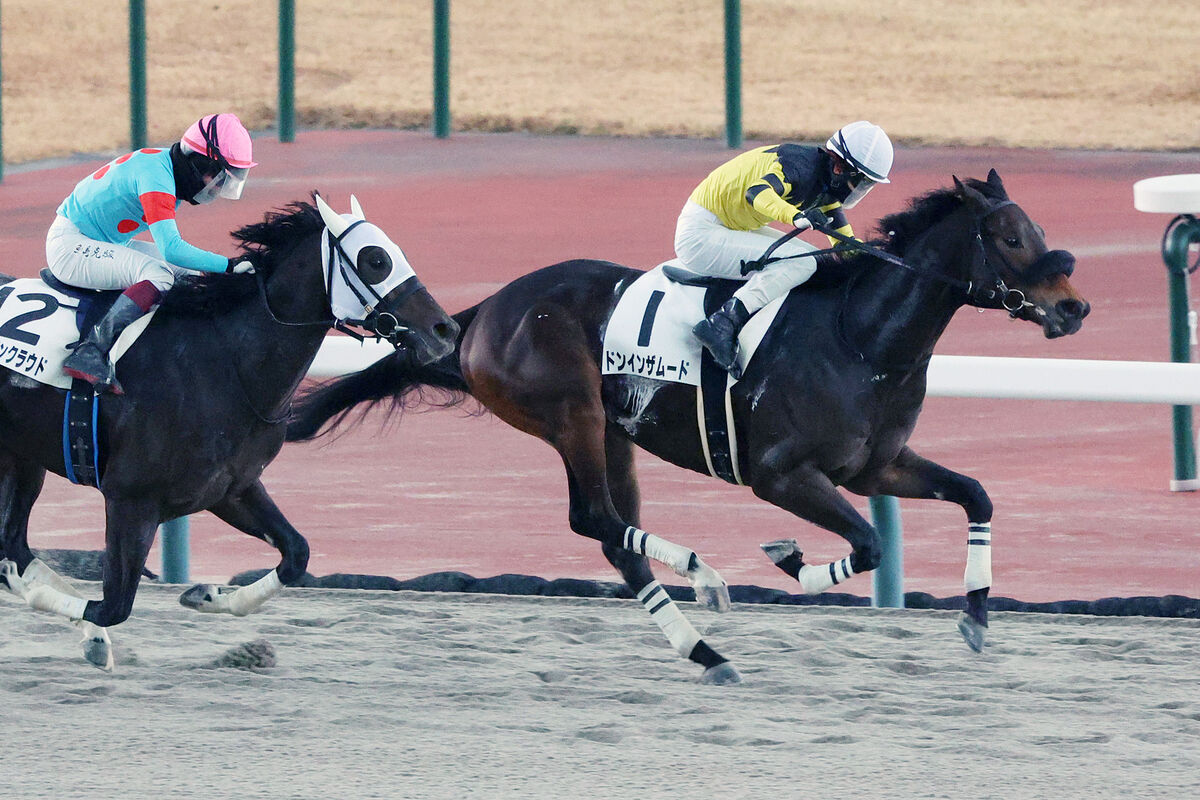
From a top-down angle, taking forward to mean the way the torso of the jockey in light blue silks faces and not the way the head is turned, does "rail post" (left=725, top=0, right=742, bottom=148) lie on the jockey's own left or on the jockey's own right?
on the jockey's own left

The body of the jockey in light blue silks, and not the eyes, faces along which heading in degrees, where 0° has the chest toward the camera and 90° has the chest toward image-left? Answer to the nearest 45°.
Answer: approximately 270°

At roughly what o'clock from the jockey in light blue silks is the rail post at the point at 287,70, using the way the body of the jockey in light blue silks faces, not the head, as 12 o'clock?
The rail post is roughly at 9 o'clock from the jockey in light blue silks.

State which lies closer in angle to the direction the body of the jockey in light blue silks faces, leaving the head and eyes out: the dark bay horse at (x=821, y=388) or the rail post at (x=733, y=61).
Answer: the dark bay horse

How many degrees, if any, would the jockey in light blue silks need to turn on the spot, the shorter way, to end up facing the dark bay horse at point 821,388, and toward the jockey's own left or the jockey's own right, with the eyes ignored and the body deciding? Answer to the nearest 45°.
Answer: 0° — they already face it

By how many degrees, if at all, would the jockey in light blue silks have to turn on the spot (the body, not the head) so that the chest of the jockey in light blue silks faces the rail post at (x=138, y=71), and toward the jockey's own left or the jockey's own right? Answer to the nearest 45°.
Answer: approximately 90° to the jockey's own left

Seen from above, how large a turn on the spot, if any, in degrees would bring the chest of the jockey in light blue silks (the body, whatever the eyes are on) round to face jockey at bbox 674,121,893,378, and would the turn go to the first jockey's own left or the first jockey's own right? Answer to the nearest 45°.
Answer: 0° — they already face them

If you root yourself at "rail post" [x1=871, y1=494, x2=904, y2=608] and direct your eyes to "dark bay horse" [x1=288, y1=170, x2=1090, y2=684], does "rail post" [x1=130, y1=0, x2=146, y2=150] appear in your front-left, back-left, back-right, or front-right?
back-right

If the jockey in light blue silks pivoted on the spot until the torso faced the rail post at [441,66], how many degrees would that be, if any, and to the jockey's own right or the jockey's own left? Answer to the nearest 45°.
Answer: approximately 90° to the jockey's own left
